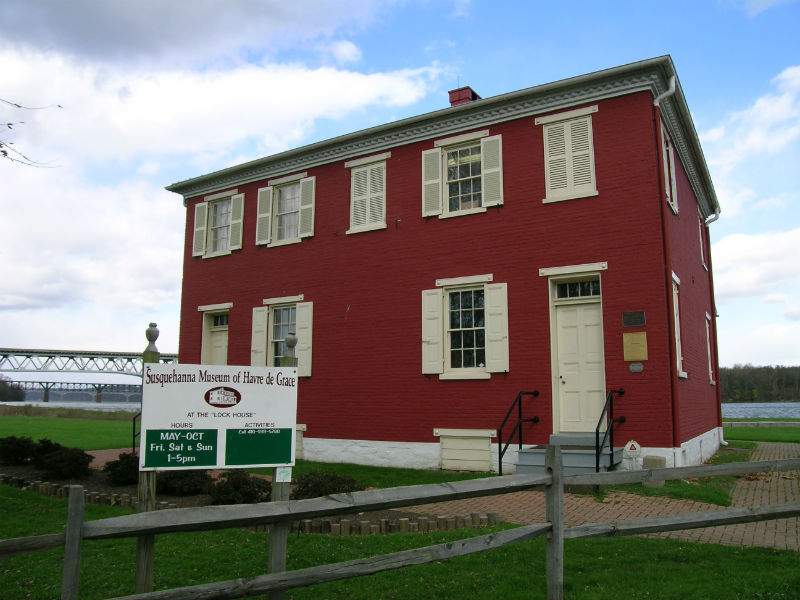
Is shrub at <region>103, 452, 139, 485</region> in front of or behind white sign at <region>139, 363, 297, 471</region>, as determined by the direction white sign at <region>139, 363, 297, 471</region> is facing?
behind

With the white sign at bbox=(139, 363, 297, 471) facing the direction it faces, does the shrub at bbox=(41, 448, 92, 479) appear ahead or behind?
behind

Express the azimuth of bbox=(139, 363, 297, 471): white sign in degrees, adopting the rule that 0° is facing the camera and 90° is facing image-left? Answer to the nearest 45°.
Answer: approximately 0°

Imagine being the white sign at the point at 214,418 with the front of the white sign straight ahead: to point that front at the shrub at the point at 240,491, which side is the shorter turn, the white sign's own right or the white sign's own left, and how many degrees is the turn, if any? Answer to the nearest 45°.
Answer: approximately 180°

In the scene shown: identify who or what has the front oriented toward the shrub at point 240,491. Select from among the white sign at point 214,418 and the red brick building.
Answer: the red brick building

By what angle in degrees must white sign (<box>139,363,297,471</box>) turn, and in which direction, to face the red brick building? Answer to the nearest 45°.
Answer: approximately 135° to its left

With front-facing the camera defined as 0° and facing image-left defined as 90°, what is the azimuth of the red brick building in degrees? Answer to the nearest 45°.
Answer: approximately 45°

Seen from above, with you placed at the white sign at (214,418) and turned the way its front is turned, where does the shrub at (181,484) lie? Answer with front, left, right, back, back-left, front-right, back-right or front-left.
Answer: back

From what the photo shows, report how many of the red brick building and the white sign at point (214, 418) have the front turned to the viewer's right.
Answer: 0

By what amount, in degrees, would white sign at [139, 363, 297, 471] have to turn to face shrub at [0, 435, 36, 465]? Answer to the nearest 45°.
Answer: approximately 180°

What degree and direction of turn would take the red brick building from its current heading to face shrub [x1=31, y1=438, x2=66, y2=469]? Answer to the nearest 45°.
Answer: approximately 45° to its right
